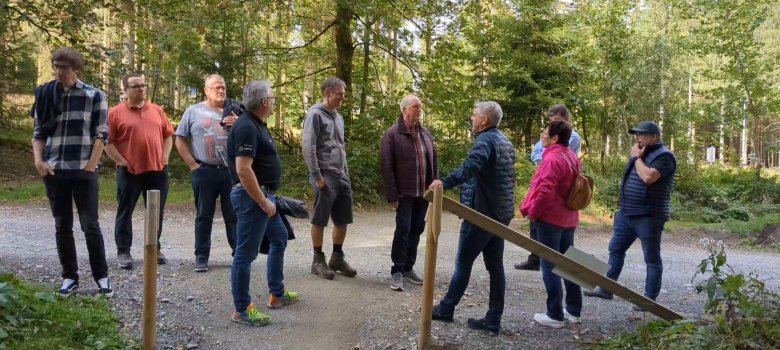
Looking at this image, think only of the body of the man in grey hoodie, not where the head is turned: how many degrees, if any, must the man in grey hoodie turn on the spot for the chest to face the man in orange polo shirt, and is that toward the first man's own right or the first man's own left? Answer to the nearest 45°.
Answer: approximately 135° to the first man's own right

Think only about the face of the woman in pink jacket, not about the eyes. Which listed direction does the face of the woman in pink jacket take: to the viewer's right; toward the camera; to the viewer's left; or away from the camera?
to the viewer's left

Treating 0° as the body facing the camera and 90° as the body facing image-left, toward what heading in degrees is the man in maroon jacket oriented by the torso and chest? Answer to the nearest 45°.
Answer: approximately 315°

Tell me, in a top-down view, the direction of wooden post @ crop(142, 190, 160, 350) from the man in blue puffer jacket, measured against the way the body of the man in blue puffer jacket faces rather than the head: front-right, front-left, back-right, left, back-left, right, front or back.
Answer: front-left

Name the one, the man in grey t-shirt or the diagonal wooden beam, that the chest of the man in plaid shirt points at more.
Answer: the diagonal wooden beam

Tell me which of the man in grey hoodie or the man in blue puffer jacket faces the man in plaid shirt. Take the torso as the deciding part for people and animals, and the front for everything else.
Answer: the man in blue puffer jacket

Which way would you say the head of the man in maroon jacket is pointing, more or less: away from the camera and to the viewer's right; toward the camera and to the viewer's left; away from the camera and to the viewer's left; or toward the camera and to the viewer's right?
toward the camera and to the viewer's right

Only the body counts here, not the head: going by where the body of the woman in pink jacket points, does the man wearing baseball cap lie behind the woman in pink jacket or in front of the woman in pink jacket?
behind

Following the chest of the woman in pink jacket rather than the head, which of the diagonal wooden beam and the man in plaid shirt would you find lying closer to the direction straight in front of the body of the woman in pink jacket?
the man in plaid shirt

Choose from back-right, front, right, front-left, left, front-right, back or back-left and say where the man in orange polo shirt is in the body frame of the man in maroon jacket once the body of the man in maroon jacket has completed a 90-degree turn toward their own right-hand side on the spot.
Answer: front-right

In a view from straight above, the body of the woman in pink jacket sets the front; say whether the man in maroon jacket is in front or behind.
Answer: in front

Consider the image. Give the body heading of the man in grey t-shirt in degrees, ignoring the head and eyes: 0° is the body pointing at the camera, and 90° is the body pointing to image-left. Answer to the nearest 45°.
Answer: approximately 315°

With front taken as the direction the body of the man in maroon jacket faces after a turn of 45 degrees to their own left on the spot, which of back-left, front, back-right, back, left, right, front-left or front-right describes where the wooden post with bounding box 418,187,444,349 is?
right

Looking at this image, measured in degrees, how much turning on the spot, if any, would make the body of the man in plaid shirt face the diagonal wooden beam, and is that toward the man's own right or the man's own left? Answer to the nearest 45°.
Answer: approximately 45° to the man's own left

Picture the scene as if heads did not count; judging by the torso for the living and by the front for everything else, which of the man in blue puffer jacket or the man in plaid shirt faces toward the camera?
the man in plaid shirt
